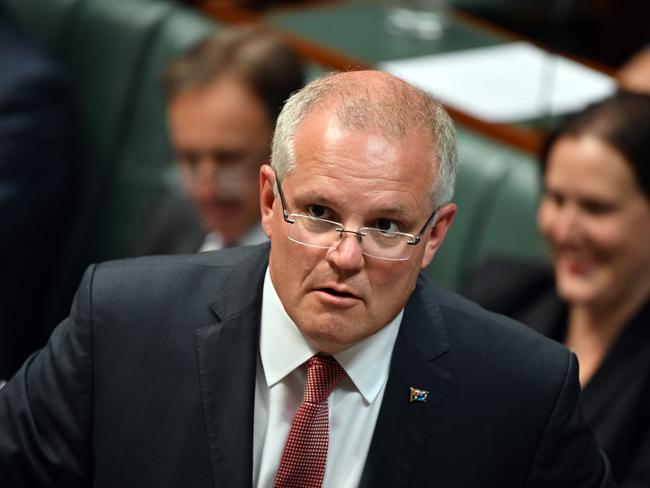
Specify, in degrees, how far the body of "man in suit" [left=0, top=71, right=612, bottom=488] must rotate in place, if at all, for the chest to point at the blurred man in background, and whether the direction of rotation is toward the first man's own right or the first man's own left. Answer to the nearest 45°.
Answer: approximately 180°

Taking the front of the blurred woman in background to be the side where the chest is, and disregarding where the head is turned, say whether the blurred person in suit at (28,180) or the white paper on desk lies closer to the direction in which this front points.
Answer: the blurred person in suit

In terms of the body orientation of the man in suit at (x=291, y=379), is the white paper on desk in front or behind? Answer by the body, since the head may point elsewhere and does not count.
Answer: behind

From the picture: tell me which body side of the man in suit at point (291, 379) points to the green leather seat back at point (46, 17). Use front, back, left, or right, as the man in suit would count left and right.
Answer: back

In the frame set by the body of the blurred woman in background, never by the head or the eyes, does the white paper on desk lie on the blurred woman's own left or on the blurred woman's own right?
on the blurred woman's own right

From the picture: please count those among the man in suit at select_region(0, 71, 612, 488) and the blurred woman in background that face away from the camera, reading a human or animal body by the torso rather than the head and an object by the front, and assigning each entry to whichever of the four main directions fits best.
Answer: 0

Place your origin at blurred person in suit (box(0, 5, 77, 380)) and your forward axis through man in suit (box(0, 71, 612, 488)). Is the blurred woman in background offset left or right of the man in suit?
left

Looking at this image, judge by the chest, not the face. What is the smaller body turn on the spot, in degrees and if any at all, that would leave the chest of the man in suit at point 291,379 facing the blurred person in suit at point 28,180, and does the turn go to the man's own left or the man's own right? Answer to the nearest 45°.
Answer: approximately 135° to the man's own right

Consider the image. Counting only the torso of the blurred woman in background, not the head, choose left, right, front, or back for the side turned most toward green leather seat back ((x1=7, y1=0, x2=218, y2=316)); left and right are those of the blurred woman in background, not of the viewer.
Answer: right
